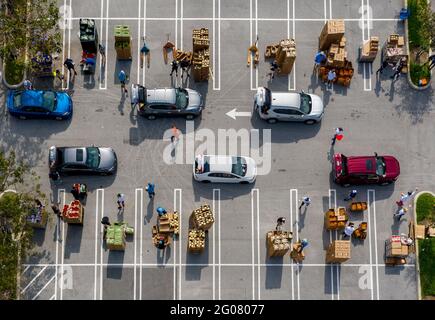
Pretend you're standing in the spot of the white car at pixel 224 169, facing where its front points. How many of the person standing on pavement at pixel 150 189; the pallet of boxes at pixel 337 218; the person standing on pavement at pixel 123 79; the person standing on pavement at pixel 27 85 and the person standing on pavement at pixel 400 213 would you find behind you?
3

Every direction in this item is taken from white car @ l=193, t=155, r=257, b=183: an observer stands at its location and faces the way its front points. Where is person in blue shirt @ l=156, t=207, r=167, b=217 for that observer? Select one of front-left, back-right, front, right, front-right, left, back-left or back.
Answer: back
